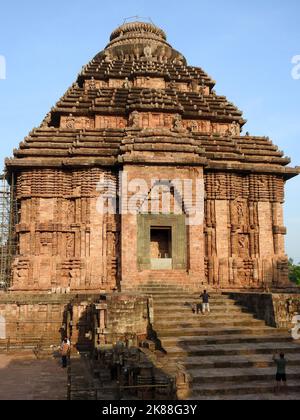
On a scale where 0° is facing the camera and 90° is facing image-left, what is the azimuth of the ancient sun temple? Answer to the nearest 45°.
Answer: approximately 0°

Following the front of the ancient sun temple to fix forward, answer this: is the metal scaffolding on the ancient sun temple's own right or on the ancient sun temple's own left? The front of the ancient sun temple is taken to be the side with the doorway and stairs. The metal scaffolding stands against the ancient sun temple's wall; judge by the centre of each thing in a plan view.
on the ancient sun temple's own right
